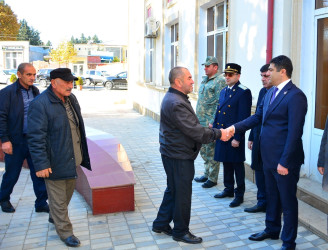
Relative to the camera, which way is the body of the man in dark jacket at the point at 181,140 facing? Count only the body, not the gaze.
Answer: to the viewer's right

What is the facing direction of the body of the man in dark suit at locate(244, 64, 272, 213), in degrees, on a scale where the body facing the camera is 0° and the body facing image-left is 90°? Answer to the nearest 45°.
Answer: approximately 90°

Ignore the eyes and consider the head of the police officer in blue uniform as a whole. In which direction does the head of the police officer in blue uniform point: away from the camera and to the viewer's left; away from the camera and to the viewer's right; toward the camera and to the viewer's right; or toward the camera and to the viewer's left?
toward the camera and to the viewer's left

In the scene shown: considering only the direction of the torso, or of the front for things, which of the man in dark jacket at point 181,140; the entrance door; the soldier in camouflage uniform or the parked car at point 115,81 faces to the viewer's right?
the man in dark jacket

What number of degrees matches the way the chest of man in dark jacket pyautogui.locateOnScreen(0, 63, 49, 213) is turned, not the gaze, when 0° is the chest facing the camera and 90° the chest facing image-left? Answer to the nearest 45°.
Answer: approximately 315°

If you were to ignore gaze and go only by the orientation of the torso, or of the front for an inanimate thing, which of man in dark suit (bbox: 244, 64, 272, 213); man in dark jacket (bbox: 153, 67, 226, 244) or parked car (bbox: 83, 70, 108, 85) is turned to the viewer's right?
the man in dark jacket

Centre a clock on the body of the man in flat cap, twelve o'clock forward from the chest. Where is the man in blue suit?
The man in blue suit is roughly at 11 o'clock from the man in flat cap.

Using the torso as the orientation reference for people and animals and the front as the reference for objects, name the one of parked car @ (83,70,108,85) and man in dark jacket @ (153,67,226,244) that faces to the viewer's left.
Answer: the parked car

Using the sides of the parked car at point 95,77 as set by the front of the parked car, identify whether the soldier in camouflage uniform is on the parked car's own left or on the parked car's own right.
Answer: on the parked car's own left

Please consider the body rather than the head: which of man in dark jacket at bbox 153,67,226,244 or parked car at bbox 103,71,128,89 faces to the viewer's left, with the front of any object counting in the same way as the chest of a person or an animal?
the parked car

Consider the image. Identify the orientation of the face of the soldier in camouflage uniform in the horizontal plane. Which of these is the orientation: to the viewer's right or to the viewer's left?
to the viewer's left
